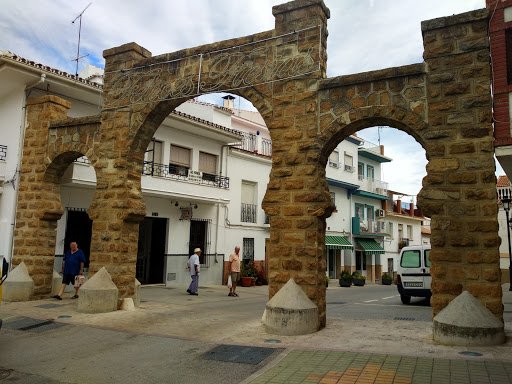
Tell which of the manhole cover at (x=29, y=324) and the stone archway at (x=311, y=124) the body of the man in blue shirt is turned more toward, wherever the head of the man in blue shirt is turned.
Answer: the manhole cover

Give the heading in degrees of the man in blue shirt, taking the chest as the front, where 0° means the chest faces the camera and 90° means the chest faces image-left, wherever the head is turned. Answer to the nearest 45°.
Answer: approximately 45°

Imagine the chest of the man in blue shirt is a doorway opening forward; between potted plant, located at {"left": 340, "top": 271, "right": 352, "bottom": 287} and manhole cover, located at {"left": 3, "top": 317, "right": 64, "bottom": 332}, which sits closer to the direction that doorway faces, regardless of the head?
the manhole cover

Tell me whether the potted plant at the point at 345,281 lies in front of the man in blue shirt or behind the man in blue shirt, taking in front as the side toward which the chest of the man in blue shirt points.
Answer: behind

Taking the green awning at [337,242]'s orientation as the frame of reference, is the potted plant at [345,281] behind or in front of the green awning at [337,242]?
in front
